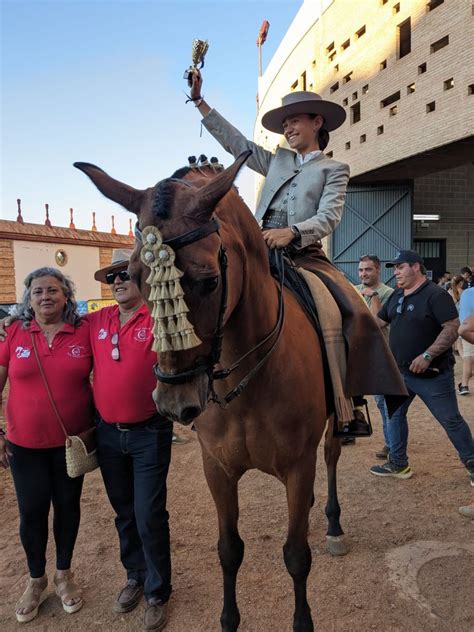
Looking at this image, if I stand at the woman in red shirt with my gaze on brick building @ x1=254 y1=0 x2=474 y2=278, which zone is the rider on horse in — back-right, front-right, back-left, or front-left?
front-right

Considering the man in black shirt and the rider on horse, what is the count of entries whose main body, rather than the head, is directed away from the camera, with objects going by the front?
0

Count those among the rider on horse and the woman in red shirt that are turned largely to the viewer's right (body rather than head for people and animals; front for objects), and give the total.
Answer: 0

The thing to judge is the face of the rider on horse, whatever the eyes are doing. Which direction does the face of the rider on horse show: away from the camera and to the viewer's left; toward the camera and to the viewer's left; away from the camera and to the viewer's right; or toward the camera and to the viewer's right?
toward the camera and to the viewer's left

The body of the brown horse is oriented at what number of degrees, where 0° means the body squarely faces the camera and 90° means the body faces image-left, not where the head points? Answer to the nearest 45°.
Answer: approximately 45°

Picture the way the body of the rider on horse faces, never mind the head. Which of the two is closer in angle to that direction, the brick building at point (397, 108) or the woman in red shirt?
the woman in red shirt

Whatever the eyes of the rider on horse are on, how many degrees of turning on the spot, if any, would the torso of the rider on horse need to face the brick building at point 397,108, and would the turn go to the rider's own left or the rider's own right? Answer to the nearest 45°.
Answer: approximately 135° to the rider's own right

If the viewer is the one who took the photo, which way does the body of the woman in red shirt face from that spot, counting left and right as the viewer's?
facing the viewer

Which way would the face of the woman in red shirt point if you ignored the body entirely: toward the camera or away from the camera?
toward the camera

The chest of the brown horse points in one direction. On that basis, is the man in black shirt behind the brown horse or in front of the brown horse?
behind

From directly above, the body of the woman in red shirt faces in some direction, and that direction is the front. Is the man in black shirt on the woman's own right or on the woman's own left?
on the woman's own left
